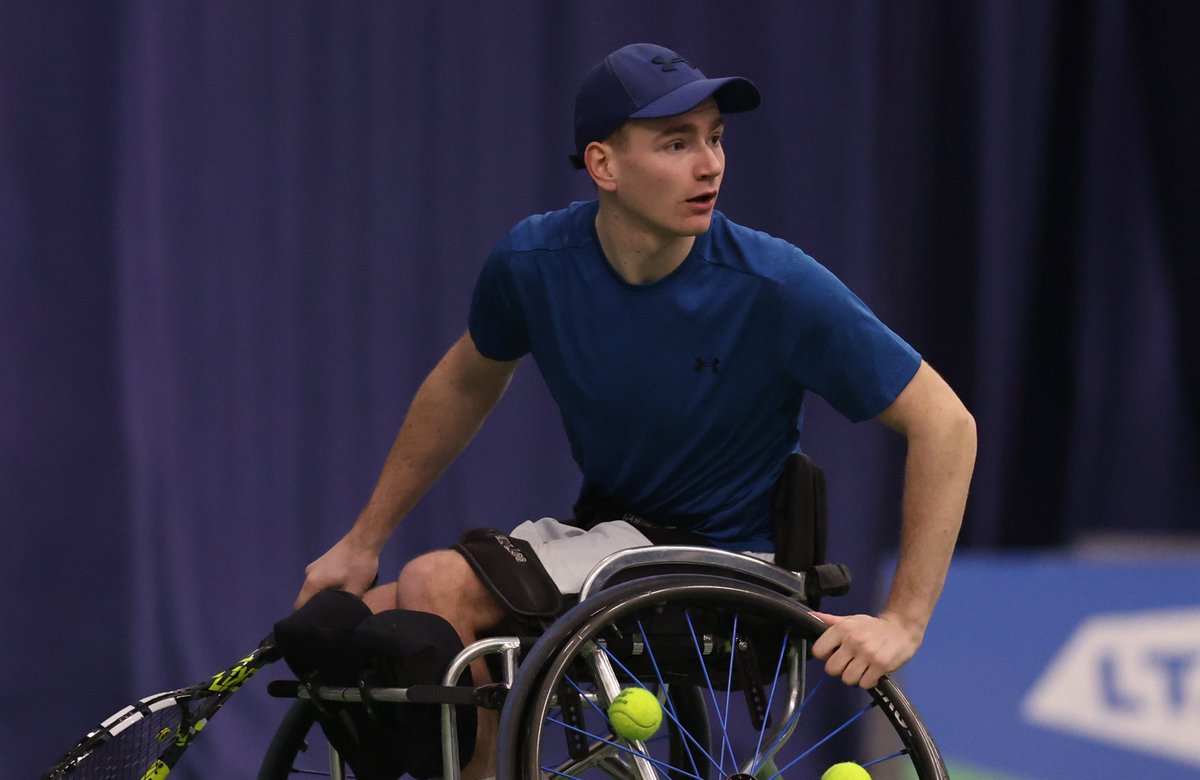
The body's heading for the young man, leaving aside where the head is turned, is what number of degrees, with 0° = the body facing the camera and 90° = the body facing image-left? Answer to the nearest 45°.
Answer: approximately 0°
